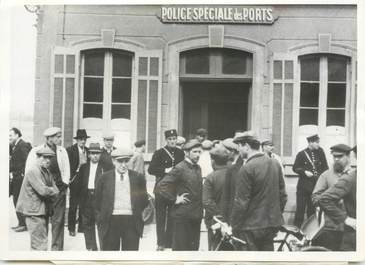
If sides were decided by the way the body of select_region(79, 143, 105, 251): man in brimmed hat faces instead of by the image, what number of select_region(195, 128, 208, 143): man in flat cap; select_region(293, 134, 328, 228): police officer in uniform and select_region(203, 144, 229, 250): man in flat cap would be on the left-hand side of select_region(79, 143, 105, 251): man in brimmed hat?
3

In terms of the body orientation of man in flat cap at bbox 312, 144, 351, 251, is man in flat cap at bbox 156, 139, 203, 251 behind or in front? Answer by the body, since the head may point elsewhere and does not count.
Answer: in front

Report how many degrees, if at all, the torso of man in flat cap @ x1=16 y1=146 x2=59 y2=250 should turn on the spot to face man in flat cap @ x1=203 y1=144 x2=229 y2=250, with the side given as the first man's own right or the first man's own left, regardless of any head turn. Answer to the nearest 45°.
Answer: approximately 45° to the first man's own left

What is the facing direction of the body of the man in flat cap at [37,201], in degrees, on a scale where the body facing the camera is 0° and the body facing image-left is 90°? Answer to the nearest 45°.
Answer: approximately 315°

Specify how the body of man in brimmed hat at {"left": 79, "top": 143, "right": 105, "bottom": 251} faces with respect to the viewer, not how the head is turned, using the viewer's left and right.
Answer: facing the viewer
